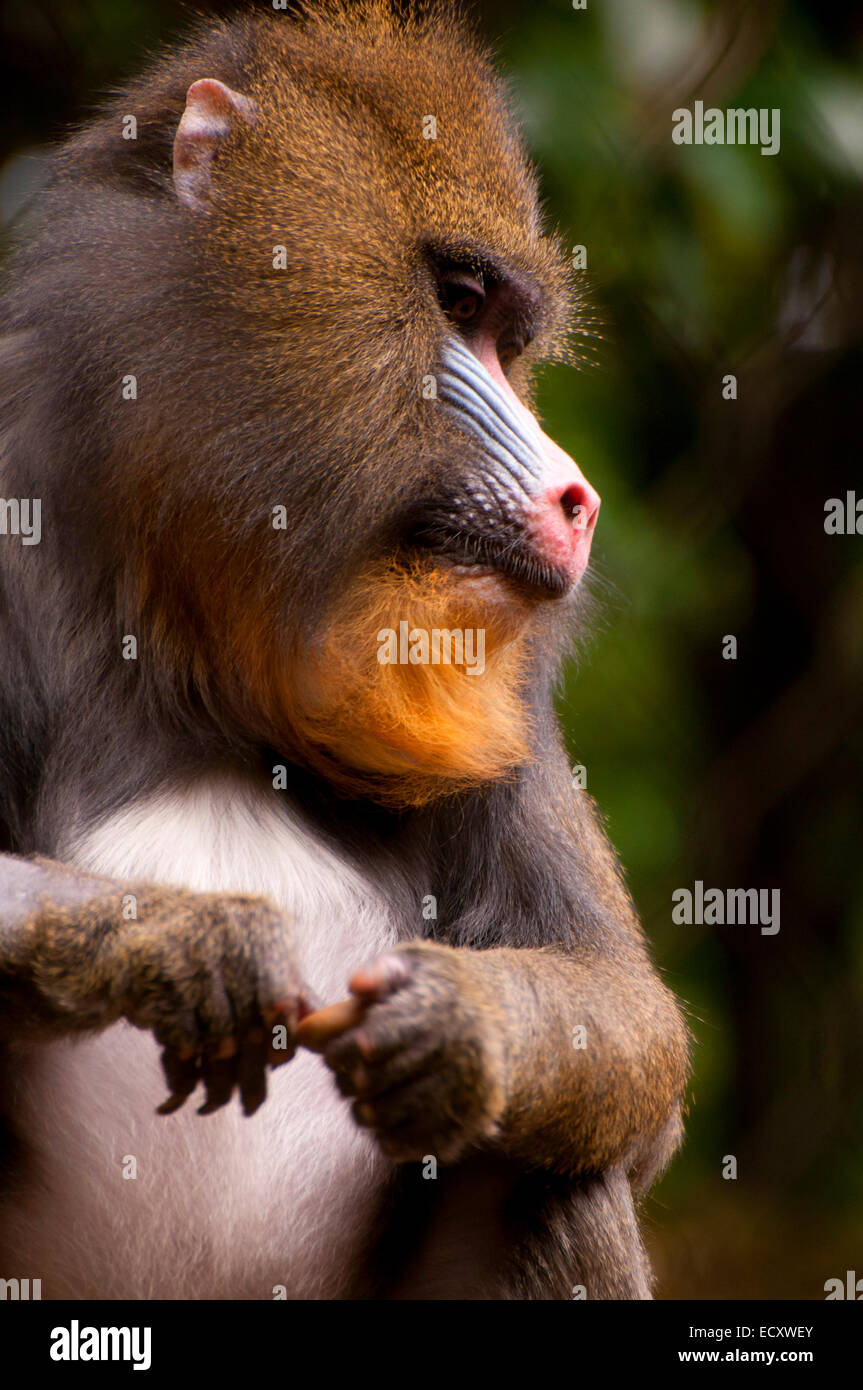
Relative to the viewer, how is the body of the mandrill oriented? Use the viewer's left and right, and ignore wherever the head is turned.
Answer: facing the viewer and to the right of the viewer
